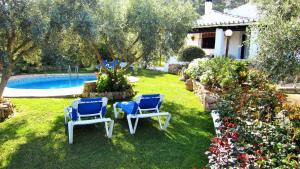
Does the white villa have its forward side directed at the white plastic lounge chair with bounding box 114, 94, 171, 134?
yes

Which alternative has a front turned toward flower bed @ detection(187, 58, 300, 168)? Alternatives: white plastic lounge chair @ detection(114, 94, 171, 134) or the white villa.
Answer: the white villa

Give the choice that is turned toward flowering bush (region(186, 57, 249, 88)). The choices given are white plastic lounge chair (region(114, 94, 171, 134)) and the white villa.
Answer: the white villa

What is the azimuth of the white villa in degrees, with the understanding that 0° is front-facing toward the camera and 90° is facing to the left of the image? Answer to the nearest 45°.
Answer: approximately 0°

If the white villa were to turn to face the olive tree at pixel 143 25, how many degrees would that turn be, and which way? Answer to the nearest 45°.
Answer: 0° — it already faces it

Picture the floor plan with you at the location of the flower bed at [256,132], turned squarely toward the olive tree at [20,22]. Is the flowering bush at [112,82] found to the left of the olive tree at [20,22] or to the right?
right
